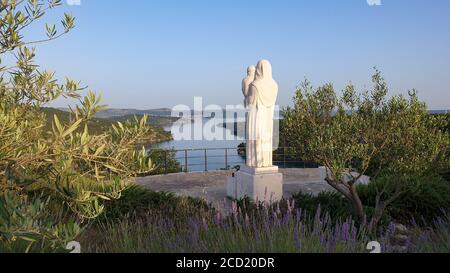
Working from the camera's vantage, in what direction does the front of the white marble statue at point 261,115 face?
facing away from the viewer and to the left of the viewer

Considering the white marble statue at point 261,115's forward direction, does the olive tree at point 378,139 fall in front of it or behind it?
behind

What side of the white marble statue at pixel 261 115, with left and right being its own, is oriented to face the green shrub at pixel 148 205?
left

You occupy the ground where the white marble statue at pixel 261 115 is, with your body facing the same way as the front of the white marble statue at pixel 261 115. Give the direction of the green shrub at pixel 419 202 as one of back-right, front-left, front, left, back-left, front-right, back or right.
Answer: back-right

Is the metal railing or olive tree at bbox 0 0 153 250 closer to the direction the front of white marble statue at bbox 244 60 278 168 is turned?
the metal railing

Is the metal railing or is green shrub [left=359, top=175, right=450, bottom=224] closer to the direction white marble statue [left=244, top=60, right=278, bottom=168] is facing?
the metal railing

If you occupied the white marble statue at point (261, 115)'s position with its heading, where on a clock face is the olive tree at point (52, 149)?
The olive tree is roughly at 8 o'clock from the white marble statue.
